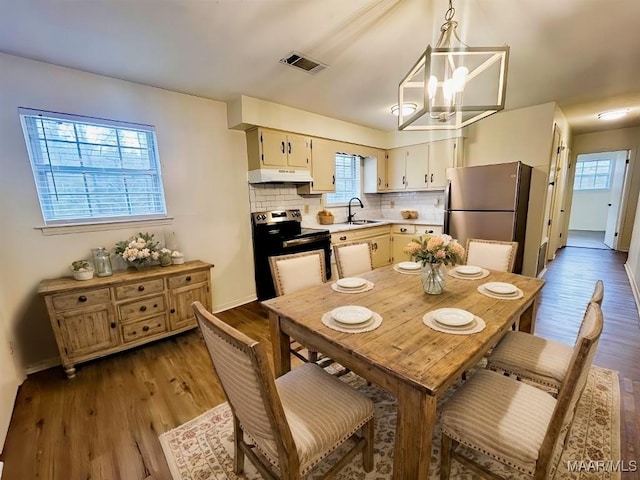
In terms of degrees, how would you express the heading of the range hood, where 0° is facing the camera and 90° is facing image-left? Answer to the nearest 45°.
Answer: approximately 315°

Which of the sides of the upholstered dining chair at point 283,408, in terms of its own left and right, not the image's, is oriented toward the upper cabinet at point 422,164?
front

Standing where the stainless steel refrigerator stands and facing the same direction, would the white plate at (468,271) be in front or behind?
in front

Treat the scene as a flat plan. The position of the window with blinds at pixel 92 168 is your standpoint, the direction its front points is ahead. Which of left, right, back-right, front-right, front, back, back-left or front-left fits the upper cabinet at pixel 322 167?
front-left

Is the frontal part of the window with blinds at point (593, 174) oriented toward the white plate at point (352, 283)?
yes

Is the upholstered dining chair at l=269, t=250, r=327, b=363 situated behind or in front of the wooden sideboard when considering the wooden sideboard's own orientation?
in front

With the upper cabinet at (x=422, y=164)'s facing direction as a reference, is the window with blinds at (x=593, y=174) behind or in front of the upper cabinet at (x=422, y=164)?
behind

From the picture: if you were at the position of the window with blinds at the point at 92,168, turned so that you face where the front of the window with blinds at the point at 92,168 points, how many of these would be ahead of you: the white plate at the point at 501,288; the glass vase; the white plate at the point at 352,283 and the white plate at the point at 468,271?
4

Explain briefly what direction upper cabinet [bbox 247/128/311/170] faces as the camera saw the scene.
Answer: facing the viewer and to the right of the viewer

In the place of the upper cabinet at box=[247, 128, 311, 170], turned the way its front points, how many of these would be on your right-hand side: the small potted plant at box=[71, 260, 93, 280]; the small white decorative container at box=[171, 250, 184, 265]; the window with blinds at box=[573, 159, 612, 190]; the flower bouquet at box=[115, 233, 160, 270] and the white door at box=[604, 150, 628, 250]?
3

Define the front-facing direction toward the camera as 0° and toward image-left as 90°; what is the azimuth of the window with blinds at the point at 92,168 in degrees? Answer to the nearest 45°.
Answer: approximately 315°

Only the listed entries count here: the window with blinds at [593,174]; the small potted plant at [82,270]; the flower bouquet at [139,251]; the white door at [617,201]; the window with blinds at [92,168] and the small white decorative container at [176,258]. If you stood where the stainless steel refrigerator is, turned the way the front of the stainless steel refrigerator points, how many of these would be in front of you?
4

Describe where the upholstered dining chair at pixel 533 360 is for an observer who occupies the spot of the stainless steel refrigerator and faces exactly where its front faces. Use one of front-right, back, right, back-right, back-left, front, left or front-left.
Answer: front-left

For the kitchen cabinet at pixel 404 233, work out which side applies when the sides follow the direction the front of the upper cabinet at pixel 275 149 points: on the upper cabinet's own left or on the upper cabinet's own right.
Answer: on the upper cabinet's own left

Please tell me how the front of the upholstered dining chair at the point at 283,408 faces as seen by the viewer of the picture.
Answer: facing away from the viewer and to the right of the viewer

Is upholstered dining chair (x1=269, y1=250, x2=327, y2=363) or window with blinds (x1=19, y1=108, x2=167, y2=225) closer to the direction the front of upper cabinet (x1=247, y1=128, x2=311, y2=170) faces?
the upholstered dining chair

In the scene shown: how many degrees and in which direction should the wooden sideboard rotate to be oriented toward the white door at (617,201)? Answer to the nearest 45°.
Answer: approximately 45° to its left

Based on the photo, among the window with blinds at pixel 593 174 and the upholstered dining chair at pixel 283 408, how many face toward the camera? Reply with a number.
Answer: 1
